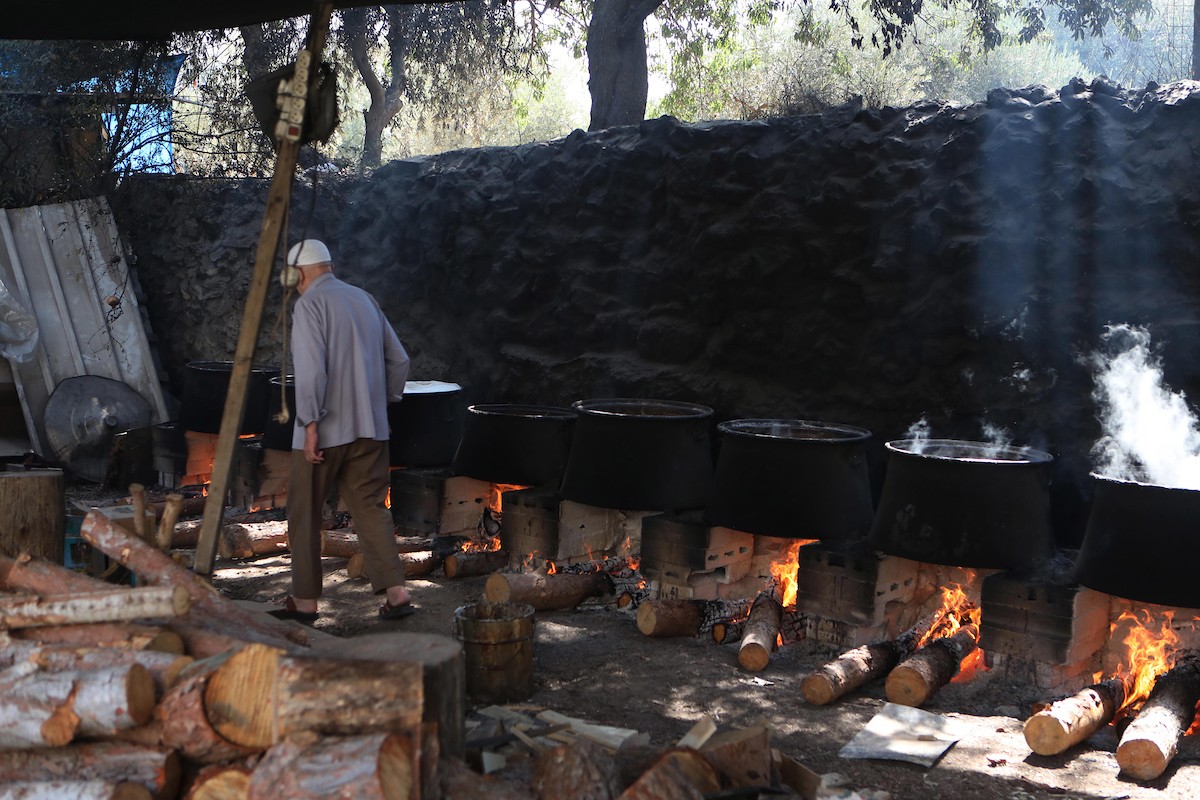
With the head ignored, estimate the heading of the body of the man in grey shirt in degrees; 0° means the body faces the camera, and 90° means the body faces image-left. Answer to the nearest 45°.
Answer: approximately 135°

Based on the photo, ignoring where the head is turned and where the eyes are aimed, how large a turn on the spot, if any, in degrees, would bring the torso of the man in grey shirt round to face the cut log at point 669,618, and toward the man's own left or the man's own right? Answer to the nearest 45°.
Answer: approximately 135° to the man's own right

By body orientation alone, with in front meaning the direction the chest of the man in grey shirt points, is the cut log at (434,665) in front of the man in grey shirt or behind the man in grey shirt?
behind

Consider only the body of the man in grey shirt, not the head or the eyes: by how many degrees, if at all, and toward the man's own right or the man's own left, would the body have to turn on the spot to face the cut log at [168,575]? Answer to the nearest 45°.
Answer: approximately 135° to the man's own left

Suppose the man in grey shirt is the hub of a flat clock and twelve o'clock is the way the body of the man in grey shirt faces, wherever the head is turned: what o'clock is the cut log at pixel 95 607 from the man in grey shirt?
The cut log is roughly at 8 o'clock from the man in grey shirt.

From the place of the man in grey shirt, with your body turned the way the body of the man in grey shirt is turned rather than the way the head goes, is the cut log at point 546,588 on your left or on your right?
on your right

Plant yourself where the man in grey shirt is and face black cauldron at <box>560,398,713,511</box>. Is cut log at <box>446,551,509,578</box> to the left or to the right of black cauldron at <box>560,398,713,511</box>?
left

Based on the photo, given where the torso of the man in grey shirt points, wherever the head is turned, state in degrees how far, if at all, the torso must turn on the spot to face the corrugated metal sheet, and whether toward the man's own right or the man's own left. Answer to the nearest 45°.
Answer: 0° — they already face it

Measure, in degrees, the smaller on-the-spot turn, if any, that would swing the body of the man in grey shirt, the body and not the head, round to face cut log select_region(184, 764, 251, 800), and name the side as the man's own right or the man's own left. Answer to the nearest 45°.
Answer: approximately 135° to the man's own left
